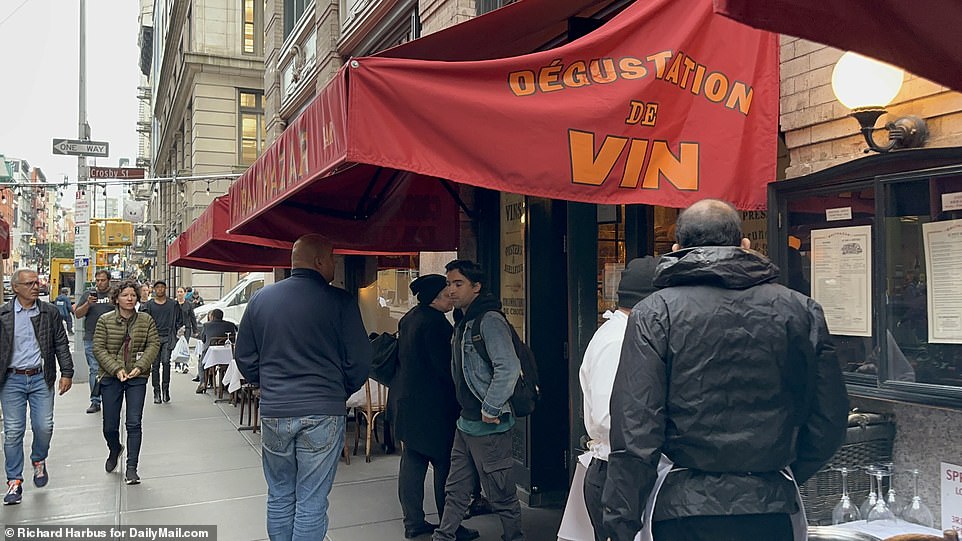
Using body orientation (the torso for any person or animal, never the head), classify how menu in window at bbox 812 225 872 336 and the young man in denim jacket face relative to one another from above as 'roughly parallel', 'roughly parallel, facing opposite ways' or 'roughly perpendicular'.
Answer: roughly parallel

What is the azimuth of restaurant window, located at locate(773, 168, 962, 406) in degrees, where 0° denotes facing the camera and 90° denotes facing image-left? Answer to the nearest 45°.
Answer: approximately 45°

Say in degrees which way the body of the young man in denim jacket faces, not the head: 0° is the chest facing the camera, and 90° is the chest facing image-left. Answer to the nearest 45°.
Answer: approximately 90°

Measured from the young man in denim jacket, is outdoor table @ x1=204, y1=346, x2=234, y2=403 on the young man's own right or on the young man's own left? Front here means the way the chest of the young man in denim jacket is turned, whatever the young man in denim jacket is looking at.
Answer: on the young man's own right

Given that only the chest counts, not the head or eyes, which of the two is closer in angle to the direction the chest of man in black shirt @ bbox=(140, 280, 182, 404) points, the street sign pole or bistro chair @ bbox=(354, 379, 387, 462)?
the bistro chair

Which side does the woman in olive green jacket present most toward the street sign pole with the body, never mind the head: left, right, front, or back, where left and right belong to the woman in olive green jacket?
back

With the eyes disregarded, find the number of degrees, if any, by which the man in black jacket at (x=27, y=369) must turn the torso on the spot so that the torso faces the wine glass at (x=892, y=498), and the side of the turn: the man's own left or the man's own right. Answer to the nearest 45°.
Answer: approximately 45° to the man's own left

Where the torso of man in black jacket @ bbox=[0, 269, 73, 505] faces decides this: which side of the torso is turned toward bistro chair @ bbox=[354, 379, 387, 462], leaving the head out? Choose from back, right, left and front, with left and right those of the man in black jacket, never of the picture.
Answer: left

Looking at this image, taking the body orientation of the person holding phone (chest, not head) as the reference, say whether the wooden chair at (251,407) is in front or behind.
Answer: in front

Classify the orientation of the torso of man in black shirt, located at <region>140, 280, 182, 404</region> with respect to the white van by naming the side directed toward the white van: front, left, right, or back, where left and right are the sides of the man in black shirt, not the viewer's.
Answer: back

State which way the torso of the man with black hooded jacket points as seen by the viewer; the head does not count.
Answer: away from the camera

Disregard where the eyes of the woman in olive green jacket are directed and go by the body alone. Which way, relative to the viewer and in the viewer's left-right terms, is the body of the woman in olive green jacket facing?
facing the viewer

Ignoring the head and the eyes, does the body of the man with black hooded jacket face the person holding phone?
no

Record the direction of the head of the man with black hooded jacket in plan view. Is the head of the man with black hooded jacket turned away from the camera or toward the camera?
away from the camera

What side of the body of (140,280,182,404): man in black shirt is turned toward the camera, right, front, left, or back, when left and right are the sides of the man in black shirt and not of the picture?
front

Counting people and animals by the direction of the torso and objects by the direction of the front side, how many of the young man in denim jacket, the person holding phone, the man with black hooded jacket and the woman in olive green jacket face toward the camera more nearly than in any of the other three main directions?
2

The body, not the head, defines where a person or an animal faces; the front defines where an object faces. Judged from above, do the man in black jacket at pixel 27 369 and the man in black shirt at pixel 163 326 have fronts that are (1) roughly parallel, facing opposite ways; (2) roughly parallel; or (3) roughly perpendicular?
roughly parallel

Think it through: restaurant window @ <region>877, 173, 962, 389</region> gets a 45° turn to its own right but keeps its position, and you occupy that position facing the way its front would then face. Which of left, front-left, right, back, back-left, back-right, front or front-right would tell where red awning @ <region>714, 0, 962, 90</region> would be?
left

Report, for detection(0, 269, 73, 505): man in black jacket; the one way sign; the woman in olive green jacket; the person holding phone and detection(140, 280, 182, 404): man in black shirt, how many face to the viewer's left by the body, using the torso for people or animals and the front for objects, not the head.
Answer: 0

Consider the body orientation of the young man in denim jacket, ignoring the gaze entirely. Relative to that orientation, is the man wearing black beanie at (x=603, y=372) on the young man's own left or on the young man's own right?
on the young man's own left
